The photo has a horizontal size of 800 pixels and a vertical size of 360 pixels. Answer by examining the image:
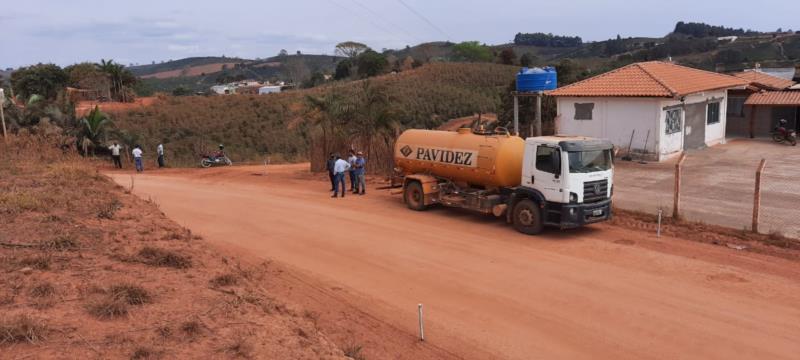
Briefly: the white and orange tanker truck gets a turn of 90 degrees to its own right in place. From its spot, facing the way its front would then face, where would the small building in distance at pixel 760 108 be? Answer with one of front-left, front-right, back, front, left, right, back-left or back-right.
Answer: back

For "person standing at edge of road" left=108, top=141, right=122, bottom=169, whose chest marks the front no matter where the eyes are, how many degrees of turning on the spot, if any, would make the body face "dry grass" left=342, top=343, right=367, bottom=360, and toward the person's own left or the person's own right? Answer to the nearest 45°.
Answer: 0° — they already face it

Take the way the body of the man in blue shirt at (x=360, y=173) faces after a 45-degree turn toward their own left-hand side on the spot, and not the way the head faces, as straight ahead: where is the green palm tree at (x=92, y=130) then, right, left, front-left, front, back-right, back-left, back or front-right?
back-right

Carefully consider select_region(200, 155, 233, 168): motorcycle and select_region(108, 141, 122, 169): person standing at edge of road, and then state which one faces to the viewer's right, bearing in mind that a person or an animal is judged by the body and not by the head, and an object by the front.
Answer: the motorcycle

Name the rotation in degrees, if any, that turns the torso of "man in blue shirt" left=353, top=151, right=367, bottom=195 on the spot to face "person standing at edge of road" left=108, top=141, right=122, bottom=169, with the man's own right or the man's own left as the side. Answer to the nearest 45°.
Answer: approximately 90° to the man's own right

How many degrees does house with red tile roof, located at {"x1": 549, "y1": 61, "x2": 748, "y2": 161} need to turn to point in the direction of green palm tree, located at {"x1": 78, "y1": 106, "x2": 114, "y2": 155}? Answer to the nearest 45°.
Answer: approximately 135° to its right

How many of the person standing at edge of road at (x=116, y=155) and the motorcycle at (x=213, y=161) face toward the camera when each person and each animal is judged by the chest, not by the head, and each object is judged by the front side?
1

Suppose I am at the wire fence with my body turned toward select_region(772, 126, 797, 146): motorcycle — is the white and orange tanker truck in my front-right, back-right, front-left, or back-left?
back-left

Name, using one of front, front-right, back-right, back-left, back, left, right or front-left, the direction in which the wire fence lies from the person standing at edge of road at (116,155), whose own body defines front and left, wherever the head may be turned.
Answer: front-left

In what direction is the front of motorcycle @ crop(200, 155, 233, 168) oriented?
to the viewer's right

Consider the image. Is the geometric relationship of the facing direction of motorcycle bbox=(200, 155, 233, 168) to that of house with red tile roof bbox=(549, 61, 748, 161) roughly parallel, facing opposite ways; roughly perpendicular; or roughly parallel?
roughly perpendicular

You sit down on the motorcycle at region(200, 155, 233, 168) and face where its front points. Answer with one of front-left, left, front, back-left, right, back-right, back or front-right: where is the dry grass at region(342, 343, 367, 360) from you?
right

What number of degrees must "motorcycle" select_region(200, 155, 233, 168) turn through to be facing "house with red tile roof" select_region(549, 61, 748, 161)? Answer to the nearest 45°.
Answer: approximately 45° to its right

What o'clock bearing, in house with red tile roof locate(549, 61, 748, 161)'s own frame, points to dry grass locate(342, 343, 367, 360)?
The dry grass is roughly at 2 o'clock from the house with red tile roof.
